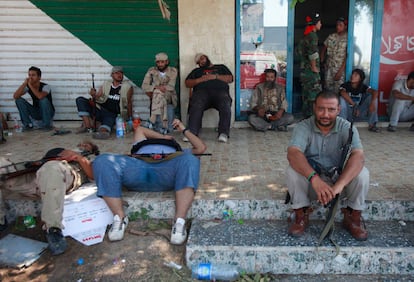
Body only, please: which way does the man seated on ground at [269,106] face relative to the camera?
toward the camera

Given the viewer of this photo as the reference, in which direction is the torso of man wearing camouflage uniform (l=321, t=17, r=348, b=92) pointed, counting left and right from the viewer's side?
facing the viewer and to the left of the viewer

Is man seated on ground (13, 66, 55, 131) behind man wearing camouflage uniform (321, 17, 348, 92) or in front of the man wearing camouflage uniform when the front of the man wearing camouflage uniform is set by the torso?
in front

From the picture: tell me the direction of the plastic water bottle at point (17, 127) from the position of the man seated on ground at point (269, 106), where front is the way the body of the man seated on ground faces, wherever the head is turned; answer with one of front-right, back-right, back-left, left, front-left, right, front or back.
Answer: right

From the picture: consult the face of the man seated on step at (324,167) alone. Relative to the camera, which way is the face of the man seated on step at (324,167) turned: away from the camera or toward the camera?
toward the camera

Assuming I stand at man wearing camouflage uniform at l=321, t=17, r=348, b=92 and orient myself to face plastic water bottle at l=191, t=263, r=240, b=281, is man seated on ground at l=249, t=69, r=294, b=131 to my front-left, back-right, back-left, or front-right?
front-right

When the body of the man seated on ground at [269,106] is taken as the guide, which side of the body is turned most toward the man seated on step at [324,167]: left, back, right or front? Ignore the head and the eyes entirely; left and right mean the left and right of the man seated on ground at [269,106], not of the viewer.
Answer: front

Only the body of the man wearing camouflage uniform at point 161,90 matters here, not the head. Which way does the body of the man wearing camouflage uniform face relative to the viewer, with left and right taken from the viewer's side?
facing the viewer

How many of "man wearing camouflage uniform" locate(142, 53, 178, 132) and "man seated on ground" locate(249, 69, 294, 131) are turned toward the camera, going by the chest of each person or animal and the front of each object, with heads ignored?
2

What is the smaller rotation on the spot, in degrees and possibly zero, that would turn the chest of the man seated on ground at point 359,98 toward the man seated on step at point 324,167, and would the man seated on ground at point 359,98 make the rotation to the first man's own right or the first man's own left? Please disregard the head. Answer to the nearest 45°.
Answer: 0° — they already face them

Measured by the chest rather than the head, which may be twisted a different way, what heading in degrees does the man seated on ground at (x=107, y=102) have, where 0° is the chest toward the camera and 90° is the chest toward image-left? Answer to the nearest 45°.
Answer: approximately 45°

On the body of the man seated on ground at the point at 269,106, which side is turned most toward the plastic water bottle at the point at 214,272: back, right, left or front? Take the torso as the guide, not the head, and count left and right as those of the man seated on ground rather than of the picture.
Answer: front
